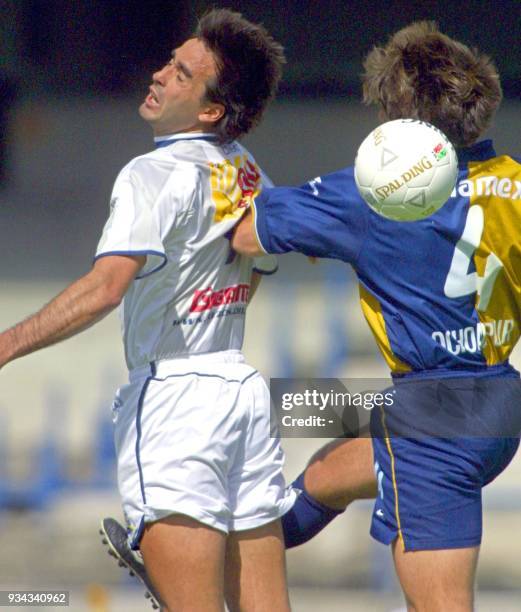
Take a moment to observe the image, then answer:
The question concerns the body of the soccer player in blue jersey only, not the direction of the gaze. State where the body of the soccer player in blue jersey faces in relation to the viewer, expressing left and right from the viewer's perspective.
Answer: facing away from the viewer and to the left of the viewer

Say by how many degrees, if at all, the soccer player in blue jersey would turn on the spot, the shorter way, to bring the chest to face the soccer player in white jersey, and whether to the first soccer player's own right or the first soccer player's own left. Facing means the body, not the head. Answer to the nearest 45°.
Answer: approximately 45° to the first soccer player's own left
